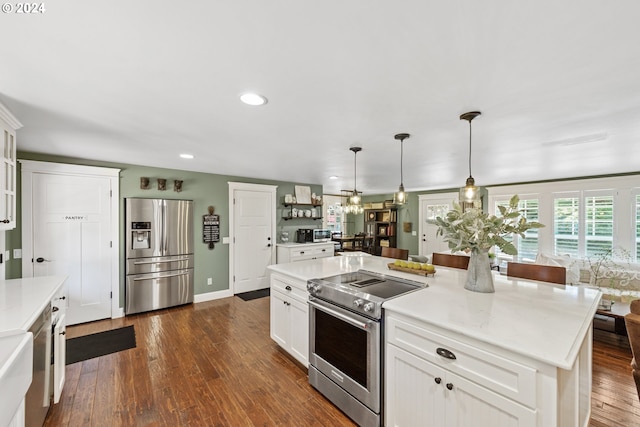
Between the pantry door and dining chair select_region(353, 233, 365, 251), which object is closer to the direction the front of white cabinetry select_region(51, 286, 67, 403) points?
the dining chair

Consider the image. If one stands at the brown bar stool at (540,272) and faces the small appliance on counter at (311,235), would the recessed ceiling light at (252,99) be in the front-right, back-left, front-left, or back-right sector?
front-left

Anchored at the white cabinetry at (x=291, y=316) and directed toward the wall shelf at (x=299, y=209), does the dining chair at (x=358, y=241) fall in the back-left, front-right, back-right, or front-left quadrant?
front-right

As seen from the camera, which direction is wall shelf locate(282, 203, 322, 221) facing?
toward the camera

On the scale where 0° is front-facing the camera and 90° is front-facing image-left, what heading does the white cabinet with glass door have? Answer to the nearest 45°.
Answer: approximately 270°

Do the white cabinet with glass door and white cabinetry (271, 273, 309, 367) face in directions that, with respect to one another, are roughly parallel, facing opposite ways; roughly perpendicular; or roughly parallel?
roughly parallel, facing opposite ways

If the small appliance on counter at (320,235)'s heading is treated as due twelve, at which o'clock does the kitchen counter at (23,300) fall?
The kitchen counter is roughly at 1 o'clock from the small appliance on counter.

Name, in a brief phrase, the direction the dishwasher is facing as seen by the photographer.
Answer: facing to the right of the viewer

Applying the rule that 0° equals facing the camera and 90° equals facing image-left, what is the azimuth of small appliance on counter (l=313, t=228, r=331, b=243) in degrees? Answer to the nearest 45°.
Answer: approximately 0°

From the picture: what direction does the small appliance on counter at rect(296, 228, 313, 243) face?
toward the camera

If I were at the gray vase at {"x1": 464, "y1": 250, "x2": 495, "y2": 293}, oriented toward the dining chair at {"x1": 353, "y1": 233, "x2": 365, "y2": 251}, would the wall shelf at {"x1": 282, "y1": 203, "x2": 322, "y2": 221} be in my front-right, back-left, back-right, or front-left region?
front-left

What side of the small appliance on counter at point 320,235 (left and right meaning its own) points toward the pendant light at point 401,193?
front

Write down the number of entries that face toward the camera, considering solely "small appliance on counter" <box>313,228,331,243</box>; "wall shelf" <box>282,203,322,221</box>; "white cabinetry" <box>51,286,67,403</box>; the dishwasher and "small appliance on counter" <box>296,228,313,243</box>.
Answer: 3

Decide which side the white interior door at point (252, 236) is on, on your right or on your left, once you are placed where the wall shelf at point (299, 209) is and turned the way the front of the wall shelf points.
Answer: on your right

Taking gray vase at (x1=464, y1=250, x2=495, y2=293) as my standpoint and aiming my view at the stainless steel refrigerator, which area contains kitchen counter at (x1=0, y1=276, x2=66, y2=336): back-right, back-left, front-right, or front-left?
front-left

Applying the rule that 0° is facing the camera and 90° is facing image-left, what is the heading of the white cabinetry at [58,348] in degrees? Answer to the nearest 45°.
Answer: approximately 270°

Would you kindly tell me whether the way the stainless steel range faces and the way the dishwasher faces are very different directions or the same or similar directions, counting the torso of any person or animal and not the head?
very different directions
